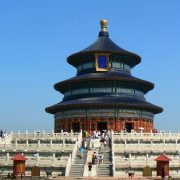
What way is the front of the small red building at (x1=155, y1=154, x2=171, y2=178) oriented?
toward the camera

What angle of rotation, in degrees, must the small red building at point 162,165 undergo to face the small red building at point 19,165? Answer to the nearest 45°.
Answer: approximately 90° to its right
